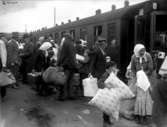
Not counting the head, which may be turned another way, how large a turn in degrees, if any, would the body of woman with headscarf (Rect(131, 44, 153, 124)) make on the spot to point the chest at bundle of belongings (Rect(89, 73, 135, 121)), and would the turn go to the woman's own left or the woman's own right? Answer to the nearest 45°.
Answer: approximately 45° to the woman's own right

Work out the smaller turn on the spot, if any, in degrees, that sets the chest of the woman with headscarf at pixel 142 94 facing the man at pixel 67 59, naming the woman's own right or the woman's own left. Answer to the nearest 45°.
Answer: approximately 135° to the woman's own right

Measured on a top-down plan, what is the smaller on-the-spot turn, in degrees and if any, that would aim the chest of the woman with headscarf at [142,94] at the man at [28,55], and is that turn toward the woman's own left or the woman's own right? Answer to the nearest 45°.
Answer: approximately 135° to the woman's own right

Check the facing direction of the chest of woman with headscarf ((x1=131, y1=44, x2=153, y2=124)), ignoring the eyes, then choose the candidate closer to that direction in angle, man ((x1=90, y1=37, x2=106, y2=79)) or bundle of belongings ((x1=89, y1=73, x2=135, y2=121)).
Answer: the bundle of belongings

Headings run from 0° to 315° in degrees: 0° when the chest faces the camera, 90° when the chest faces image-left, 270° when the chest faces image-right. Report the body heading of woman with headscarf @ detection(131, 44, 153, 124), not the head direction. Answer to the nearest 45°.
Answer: approximately 0°

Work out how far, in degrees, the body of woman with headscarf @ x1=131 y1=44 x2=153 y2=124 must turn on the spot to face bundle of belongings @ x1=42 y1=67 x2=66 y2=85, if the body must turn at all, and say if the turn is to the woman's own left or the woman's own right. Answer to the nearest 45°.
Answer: approximately 135° to the woman's own right

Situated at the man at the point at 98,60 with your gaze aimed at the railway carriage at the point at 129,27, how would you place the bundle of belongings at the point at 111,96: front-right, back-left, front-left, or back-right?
back-right

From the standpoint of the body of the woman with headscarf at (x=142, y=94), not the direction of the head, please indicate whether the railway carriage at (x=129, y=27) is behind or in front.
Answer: behind
